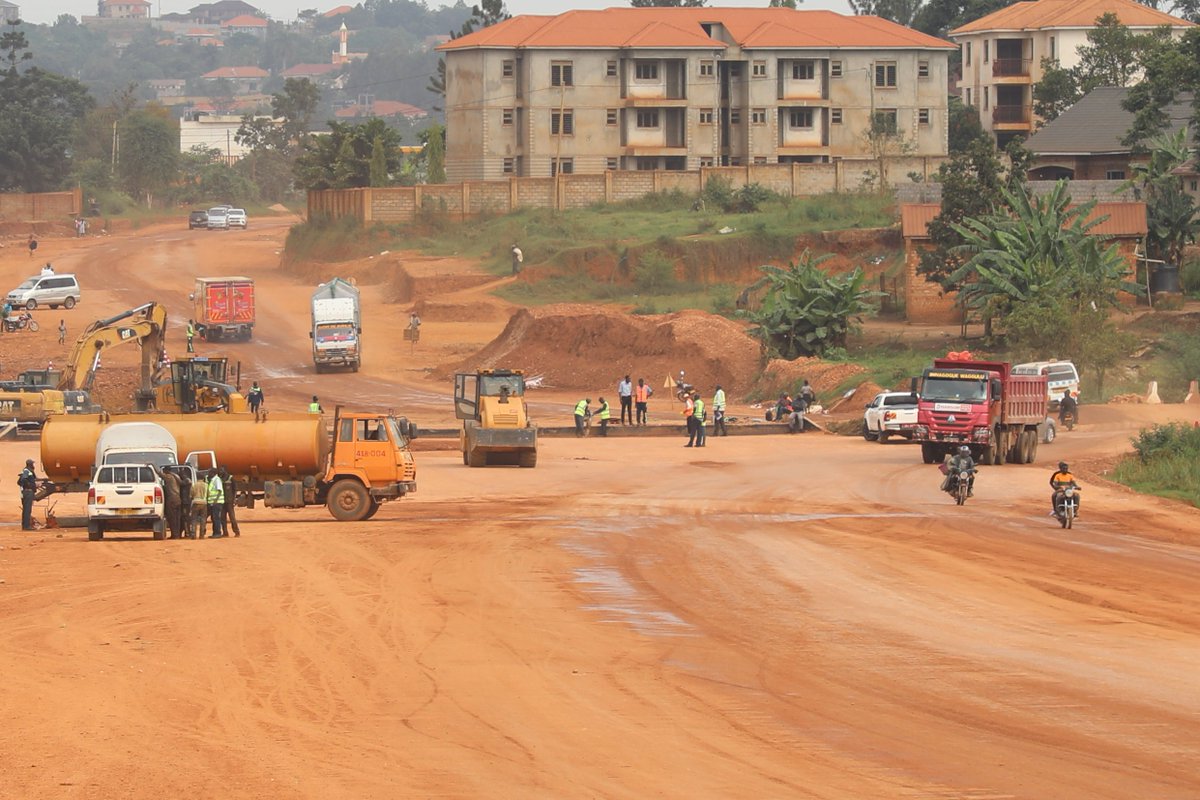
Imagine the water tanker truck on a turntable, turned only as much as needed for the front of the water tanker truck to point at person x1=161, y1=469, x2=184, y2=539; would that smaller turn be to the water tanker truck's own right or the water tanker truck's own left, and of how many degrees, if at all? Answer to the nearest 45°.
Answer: approximately 135° to the water tanker truck's own right

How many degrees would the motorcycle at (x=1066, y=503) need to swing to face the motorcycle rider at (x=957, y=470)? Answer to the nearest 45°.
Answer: approximately 135° to its right

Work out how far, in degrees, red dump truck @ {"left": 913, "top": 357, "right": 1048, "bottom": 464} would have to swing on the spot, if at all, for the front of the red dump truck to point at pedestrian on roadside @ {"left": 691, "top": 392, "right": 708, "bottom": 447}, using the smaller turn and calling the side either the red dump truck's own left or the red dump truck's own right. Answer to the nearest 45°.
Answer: approximately 90° to the red dump truck's own right

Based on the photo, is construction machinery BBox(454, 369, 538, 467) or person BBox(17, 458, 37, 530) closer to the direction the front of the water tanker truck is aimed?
the construction machinery

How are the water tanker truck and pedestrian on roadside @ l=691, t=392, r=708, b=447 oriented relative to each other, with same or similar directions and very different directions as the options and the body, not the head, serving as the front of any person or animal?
very different directions

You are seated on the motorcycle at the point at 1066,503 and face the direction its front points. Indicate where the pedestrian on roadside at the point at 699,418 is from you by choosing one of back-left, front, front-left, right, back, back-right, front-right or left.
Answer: back-right

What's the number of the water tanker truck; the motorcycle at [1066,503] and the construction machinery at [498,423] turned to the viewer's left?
0

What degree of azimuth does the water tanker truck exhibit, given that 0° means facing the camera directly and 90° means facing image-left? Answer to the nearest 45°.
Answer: approximately 270°

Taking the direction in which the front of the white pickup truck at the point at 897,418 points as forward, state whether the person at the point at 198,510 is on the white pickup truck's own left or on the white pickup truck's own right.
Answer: on the white pickup truck's own left

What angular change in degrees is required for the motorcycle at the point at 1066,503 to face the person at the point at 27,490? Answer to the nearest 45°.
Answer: approximately 90° to its right

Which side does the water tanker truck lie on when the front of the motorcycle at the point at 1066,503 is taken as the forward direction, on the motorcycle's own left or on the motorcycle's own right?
on the motorcycle's own right

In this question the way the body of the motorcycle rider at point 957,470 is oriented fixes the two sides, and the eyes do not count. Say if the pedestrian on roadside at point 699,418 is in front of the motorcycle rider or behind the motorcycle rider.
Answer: behind

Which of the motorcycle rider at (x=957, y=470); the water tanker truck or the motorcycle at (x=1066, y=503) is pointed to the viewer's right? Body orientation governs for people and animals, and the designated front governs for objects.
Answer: the water tanker truck

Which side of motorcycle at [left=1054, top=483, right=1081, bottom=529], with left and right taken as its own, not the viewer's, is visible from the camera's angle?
front

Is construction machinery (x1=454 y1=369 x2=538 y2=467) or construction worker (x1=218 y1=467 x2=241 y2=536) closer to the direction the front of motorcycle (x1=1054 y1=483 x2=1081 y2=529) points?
the construction worker

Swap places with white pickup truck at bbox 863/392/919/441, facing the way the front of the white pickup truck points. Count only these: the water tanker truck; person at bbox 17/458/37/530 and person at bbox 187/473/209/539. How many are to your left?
3

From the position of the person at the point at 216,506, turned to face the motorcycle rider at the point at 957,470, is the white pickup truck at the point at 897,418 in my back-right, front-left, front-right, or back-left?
front-left
